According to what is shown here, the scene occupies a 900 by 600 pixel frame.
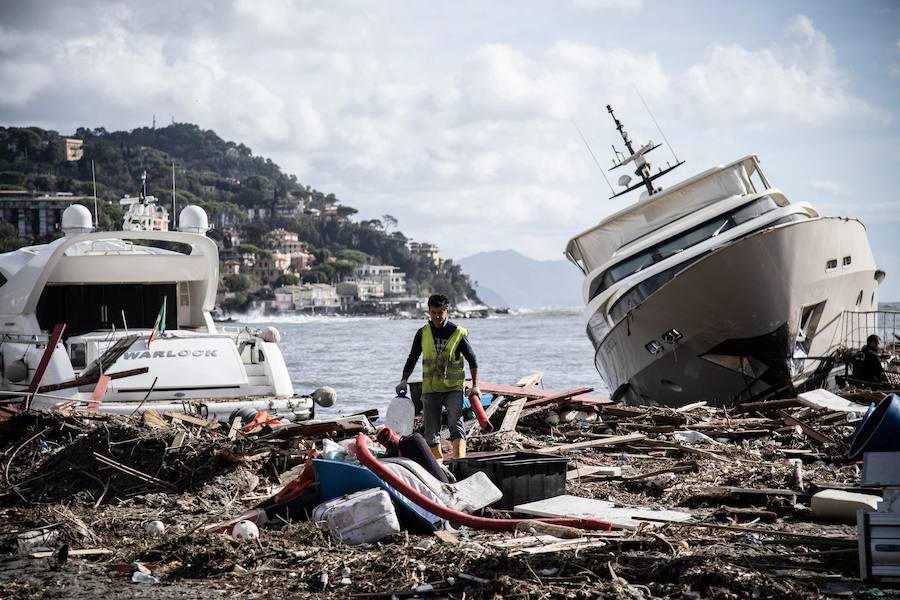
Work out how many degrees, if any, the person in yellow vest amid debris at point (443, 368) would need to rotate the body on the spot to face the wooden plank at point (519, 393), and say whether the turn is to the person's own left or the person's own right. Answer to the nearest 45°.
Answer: approximately 180°

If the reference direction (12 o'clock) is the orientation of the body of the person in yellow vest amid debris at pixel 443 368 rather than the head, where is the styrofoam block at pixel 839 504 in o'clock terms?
The styrofoam block is roughly at 10 o'clock from the person in yellow vest amid debris.

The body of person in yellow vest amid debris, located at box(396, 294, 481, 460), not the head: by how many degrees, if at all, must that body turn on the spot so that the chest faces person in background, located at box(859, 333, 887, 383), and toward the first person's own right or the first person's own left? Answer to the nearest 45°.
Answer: approximately 135° to the first person's own left

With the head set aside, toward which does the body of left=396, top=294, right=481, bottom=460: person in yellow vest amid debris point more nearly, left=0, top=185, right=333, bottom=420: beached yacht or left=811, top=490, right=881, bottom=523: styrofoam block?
the styrofoam block

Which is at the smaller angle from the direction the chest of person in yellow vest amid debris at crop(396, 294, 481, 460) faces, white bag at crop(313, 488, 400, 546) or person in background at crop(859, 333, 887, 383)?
the white bag

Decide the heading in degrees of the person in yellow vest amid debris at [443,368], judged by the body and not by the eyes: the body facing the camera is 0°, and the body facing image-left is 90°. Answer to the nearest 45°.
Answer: approximately 0°

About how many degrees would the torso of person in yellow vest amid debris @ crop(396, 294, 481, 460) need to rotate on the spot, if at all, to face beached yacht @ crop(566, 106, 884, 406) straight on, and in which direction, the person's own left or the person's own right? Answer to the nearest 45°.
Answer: approximately 135° to the person's own left

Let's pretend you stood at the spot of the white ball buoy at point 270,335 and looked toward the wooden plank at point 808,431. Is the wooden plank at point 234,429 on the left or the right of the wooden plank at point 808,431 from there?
right

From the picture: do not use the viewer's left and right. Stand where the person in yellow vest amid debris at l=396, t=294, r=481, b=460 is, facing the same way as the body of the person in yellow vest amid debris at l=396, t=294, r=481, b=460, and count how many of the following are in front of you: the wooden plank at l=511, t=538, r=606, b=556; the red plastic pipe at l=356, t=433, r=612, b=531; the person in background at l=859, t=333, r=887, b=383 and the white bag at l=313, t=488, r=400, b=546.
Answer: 3

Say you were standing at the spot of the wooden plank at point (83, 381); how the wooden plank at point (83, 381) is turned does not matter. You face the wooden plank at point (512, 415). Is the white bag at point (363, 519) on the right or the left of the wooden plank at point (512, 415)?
right
